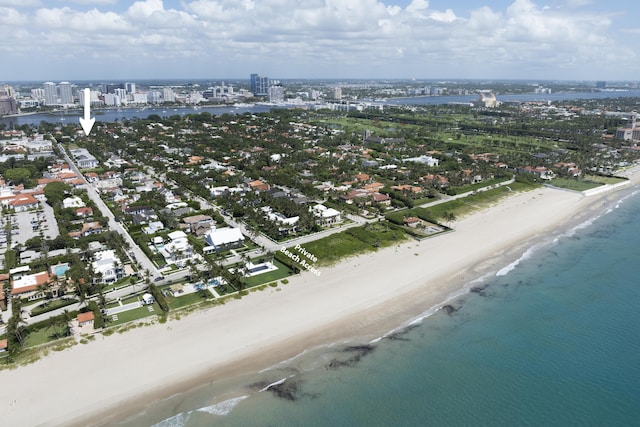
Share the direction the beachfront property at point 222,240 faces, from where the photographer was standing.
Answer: facing the viewer and to the right of the viewer

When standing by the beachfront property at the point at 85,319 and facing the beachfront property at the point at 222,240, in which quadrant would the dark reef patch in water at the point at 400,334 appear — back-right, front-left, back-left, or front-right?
front-right

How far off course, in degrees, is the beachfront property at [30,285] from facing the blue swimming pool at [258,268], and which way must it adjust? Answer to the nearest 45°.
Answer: approximately 45° to its left

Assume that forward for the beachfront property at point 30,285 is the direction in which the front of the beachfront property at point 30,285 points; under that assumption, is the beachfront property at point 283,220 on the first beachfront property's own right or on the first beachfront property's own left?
on the first beachfront property's own left

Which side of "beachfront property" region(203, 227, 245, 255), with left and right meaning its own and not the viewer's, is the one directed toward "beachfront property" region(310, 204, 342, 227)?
left

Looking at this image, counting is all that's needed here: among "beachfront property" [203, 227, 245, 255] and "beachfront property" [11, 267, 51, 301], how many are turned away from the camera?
0

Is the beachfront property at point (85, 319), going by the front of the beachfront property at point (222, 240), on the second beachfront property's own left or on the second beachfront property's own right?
on the second beachfront property's own right

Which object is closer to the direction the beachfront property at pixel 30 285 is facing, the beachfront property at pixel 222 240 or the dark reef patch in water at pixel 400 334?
the dark reef patch in water

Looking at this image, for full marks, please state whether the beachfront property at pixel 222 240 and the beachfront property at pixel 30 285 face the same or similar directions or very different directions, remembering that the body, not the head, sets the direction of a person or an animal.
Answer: same or similar directions

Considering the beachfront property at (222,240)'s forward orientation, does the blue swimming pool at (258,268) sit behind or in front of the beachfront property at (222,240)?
in front

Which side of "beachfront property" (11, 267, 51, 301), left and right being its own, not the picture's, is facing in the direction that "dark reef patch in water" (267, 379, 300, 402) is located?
front
